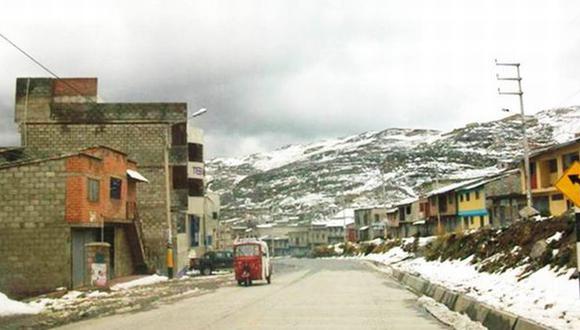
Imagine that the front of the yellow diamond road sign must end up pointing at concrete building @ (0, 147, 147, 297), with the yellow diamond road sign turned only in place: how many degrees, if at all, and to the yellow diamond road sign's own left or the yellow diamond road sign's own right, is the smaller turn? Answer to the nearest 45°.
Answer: approximately 135° to the yellow diamond road sign's own right

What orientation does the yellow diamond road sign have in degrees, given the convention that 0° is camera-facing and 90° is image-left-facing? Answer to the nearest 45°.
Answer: approximately 0°

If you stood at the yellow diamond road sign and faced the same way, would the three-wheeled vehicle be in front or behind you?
behind
